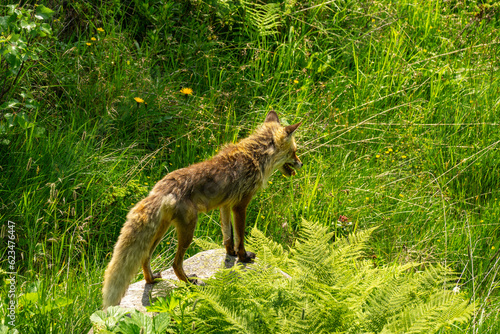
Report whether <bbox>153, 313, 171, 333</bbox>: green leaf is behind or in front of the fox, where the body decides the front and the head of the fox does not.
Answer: behind

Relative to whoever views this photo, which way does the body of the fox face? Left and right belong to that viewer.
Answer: facing away from the viewer and to the right of the viewer

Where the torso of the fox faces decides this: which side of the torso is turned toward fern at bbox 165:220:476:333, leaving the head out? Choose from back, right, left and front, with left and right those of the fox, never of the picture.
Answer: right

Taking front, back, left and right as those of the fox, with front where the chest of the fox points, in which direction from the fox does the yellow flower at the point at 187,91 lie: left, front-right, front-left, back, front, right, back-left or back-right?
front-left
